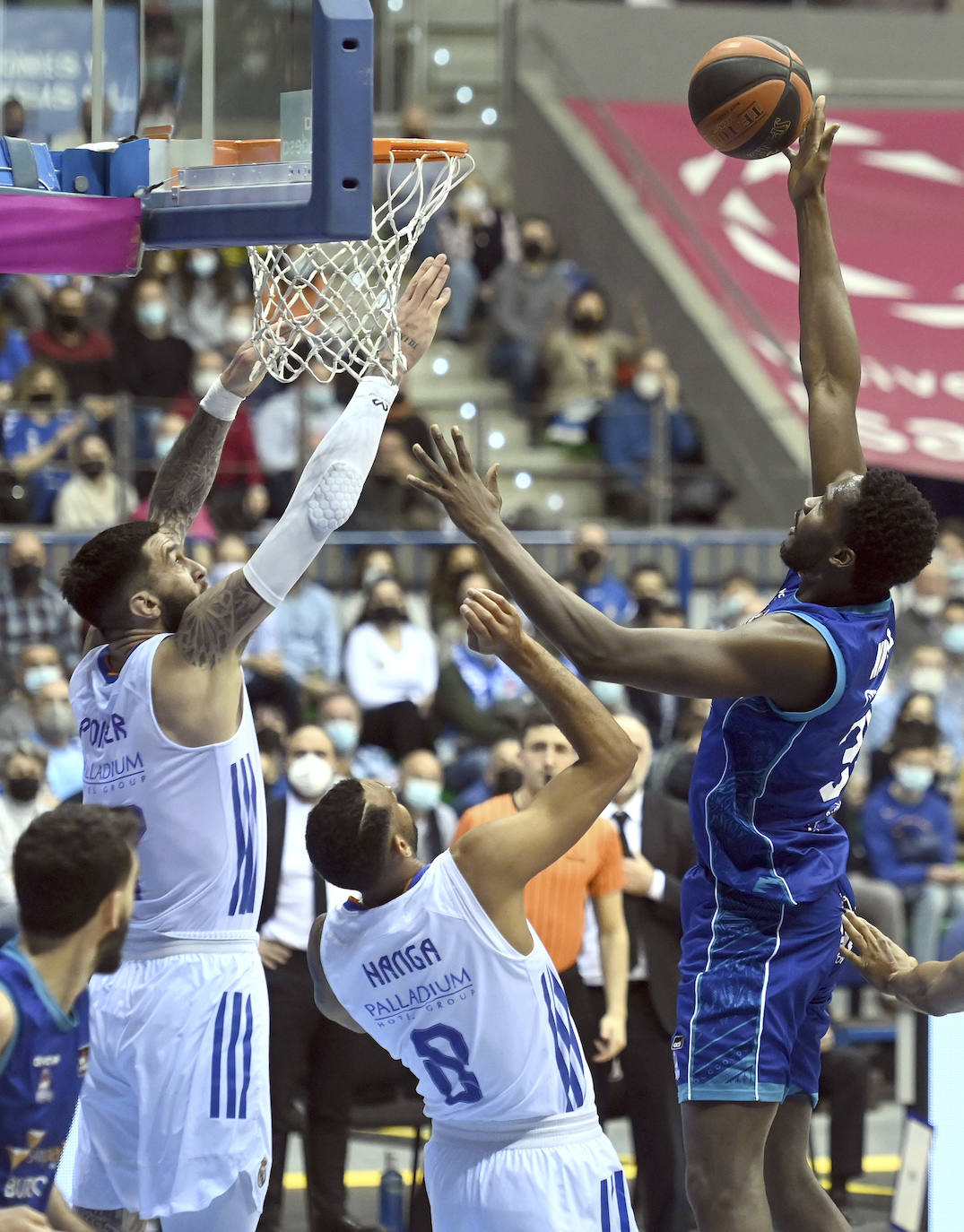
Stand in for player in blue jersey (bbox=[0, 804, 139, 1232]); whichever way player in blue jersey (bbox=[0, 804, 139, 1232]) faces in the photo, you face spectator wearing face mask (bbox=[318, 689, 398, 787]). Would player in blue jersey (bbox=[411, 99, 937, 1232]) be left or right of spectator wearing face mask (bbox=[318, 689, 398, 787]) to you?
right

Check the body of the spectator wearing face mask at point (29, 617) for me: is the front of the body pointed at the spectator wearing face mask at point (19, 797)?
yes

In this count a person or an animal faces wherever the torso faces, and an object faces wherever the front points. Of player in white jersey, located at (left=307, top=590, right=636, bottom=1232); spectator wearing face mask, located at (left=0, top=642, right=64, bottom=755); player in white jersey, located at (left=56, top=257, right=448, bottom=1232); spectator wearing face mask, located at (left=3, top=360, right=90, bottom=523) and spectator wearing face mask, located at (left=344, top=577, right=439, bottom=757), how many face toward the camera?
3

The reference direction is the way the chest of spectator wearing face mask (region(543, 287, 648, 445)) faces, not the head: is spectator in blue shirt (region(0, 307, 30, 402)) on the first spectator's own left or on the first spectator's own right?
on the first spectator's own right

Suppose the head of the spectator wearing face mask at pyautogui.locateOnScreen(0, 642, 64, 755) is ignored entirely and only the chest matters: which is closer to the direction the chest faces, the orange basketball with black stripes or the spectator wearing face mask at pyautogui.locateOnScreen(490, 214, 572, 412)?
the orange basketball with black stripes
